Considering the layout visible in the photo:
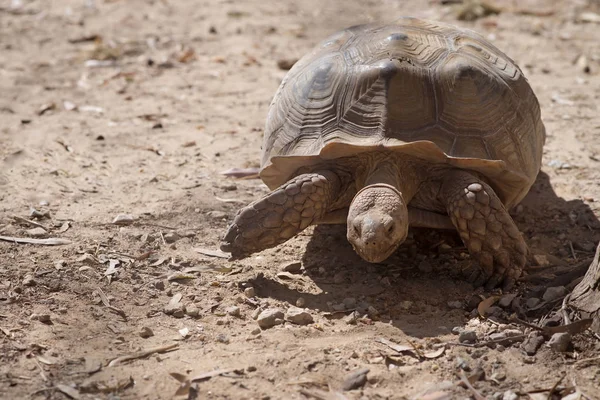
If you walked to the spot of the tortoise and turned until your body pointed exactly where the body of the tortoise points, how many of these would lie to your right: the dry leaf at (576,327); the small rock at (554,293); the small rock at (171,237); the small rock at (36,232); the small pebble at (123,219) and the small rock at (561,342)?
3

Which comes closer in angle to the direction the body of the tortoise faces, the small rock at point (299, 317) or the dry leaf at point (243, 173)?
the small rock

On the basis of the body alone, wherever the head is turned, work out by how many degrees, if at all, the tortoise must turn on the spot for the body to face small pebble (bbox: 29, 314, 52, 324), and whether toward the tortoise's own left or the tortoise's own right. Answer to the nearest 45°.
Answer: approximately 45° to the tortoise's own right

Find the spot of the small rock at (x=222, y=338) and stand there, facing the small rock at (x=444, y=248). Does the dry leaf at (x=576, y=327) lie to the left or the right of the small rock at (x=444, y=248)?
right

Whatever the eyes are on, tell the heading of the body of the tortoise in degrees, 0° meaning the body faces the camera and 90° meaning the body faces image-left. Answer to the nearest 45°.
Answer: approximately 0°

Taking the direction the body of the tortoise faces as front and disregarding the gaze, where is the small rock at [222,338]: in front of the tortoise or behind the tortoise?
in front

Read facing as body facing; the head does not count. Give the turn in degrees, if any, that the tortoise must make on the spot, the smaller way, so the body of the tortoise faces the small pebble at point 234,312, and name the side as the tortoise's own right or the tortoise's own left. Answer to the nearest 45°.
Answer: approximately 45° to the tortoise's own right

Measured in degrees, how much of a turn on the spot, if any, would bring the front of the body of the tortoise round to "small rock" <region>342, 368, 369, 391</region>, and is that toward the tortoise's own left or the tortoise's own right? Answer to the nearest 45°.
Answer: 0° — it already faces it

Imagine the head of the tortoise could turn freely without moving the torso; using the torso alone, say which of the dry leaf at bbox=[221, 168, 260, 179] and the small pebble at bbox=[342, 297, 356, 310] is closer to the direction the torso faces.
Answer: the small pebble

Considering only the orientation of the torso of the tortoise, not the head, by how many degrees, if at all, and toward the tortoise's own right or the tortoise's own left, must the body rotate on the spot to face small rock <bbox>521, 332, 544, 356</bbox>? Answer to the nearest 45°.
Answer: approximately 45° to the tortoise's own left

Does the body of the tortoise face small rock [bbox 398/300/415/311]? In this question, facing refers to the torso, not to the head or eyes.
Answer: yes

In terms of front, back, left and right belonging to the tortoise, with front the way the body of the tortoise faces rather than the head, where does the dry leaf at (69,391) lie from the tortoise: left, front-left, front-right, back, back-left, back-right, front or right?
front-right

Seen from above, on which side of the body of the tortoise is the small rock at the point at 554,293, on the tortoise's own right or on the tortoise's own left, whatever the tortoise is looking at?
on the tortoise's own left

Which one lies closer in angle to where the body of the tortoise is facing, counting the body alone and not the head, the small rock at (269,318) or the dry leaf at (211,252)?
the small rock

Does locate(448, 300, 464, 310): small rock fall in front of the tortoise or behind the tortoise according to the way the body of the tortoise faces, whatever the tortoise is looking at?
in front

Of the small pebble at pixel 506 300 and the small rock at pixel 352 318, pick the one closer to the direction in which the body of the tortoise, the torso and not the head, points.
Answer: the small rock
